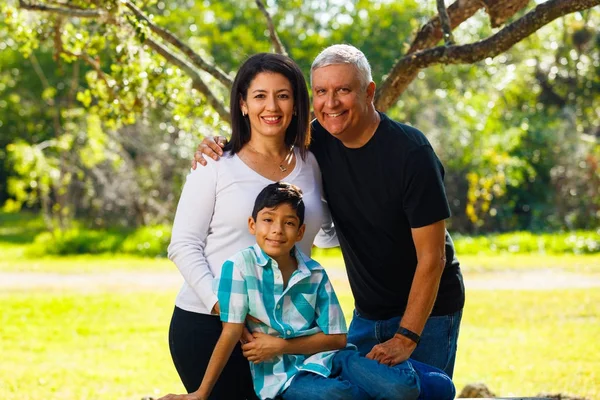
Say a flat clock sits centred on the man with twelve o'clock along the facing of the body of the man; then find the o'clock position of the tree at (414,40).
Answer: The tree is roughly at 5 o'clock from the man.

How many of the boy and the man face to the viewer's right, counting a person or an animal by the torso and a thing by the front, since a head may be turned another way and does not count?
0

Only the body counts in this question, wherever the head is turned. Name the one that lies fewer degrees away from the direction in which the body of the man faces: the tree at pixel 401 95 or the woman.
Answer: the woman

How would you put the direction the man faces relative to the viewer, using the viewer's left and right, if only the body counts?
facing the viewer and to the left of the viewer

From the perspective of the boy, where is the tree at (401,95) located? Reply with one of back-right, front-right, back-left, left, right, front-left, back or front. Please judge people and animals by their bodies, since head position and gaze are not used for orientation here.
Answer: back

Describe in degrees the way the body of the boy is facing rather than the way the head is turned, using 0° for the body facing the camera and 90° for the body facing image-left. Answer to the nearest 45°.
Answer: approximately 0°

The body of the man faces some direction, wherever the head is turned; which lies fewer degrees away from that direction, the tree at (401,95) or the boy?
the boy

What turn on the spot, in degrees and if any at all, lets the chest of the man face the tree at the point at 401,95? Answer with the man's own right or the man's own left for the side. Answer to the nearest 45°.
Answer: approximately 135° to the man's own right

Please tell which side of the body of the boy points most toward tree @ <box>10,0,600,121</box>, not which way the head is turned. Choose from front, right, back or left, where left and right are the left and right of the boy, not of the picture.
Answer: back

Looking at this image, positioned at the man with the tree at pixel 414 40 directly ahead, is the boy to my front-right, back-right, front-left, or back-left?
back-left

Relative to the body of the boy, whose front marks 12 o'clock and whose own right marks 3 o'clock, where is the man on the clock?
The man is roughly at 8 o'clock from the boy.
